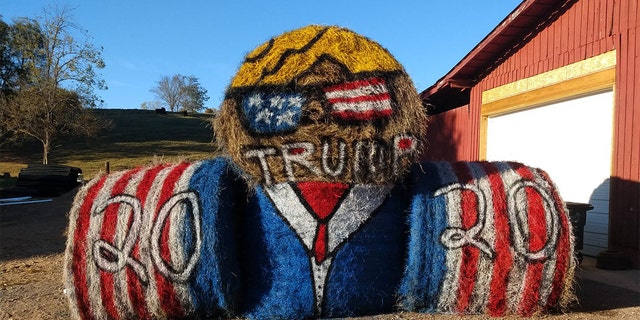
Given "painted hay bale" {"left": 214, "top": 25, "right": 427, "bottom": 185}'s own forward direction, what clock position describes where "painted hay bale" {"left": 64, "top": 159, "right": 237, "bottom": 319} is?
"painted hay bale" {"left": 64, "top": 159, "right": 237, "bottom": 319} is roughly at 3 o'clock from "painted hay bale" {"left": 214, "top": 25, "right": 427, "bottom": 185}.

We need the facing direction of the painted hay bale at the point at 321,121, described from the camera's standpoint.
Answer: facing the viewer

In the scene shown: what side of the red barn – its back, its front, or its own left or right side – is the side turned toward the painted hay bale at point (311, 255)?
front

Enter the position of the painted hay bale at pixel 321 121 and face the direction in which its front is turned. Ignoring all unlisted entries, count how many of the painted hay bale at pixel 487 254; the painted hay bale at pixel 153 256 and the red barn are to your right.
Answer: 1

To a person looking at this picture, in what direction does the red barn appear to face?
facing the viewer and to the left of the viewer

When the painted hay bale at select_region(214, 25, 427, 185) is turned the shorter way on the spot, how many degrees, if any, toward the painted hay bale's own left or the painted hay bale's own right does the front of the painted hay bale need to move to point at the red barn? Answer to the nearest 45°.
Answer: approximately 135° to the painted hay bale's own left

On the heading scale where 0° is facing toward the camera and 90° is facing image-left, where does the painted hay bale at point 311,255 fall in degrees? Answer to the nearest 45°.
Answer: approximately 0°

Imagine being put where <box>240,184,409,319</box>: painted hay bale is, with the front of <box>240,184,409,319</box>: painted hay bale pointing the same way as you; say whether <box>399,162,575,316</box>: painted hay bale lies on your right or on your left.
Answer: on your left

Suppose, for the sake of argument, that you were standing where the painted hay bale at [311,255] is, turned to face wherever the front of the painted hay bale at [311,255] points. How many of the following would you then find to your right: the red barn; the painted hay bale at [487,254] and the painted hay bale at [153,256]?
1

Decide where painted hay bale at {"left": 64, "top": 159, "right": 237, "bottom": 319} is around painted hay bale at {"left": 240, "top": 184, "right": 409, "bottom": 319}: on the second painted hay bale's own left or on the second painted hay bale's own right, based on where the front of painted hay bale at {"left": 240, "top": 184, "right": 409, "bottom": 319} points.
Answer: on the second painted hay bale's own right
